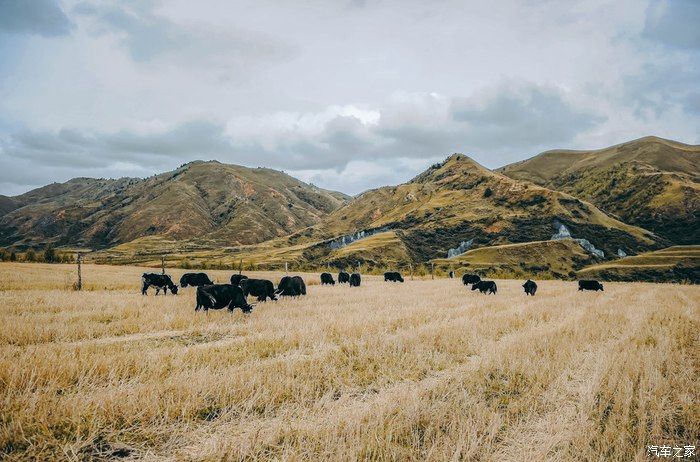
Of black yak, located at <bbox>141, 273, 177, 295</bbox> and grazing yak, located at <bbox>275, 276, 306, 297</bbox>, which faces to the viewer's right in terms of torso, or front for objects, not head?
the black yak

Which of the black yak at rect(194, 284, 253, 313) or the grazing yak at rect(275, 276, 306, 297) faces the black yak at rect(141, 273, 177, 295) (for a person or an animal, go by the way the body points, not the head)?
the grazing yak

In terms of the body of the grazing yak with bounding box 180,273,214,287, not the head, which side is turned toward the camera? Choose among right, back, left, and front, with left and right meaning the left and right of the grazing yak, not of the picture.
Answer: right

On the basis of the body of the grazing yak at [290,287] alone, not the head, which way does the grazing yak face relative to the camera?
to the viewer's left

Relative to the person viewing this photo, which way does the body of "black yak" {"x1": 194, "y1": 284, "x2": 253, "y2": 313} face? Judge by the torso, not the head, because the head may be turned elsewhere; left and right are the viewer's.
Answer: facing to the right of the viewer

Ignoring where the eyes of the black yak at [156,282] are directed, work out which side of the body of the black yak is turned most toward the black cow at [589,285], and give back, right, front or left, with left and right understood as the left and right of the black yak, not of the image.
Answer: front

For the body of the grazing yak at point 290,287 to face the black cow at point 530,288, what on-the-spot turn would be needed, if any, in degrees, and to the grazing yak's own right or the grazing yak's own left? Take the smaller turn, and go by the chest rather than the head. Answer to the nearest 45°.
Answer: approximately 180°

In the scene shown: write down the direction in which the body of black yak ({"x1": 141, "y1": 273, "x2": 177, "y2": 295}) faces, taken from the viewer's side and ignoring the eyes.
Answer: to the viewer's right
